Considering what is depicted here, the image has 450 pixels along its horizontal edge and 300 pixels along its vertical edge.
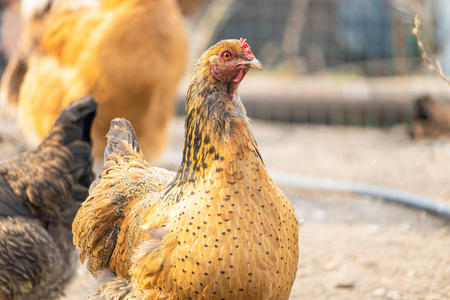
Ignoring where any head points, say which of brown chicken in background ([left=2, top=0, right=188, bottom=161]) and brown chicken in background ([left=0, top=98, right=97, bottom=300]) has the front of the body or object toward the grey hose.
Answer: brown chicken in background ([left=2, top=0, right=188, bottom=161])

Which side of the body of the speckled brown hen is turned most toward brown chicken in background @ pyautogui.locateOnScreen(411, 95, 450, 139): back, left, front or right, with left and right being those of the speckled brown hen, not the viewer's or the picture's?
left

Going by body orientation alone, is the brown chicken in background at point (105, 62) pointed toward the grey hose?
yes

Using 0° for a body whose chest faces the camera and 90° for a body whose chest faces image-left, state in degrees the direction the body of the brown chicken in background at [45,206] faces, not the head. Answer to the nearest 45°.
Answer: approximately 90°

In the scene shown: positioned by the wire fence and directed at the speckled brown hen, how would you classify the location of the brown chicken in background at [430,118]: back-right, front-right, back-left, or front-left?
front-left

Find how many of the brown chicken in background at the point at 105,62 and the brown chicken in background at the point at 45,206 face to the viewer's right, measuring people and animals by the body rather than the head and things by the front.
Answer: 1

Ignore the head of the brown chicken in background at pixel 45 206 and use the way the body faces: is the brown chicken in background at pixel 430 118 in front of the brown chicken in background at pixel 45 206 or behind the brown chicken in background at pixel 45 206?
behind

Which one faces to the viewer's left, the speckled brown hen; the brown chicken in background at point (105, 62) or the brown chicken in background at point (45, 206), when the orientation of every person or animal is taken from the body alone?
the brown chicken in background at point (45, 206)

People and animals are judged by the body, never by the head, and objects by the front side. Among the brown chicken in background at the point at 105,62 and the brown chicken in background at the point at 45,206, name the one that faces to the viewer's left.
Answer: the brown chicken in background at the point at 45,206

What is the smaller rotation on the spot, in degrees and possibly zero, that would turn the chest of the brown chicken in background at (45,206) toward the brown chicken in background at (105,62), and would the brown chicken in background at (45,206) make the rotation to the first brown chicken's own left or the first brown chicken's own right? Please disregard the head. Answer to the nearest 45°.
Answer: approximately 90° to the first brown chicken's own right

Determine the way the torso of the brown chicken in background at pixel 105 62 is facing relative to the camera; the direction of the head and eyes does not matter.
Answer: to the viewer's right

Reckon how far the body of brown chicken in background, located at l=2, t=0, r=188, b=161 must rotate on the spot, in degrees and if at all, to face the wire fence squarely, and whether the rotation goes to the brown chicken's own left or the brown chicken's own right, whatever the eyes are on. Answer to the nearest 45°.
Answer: approximately 45° to the brown chicken's own left

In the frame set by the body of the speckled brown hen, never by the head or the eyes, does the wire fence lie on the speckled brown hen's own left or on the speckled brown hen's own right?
on the speckled brown hen's own left
